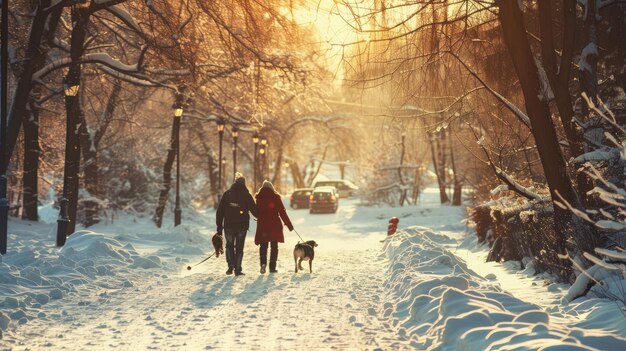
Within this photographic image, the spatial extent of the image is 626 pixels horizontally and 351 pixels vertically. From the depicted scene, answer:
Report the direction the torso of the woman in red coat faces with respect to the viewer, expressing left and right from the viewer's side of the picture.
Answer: facing away from the viewer

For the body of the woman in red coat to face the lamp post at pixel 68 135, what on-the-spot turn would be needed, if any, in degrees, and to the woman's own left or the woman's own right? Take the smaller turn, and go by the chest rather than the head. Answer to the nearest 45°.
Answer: approximately 45° to the woman's own left

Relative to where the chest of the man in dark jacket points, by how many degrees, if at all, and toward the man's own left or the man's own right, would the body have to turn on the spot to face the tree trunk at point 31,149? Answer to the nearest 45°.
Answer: approximately 45° to the man's own left

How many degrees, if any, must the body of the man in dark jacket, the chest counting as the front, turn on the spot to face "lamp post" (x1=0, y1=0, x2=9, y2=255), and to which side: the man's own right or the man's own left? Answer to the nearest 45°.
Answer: approximately 90° to the man's own left

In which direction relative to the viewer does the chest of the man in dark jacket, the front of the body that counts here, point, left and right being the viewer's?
facing away from the viewer

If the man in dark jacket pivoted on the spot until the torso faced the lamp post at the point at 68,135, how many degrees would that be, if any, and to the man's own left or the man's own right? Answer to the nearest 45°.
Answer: approximately 45° to the man's own left

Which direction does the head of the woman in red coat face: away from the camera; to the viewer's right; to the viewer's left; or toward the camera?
away from the camera

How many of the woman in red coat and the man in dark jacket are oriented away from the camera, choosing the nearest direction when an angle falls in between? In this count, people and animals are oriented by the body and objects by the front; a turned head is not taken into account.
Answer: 2
